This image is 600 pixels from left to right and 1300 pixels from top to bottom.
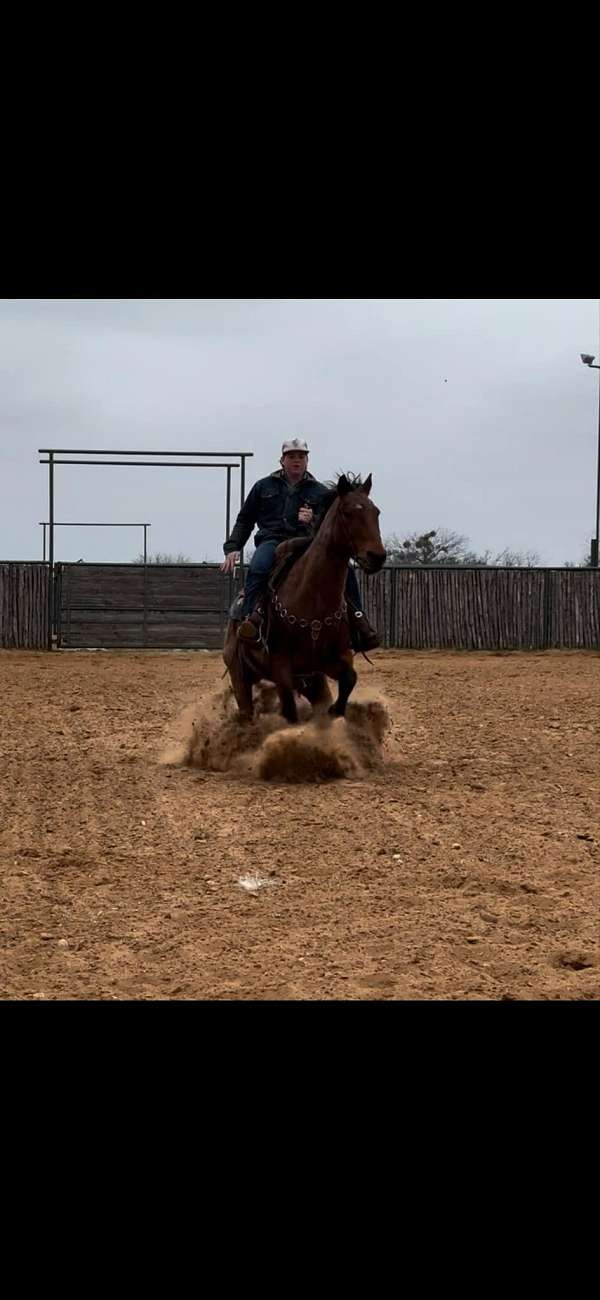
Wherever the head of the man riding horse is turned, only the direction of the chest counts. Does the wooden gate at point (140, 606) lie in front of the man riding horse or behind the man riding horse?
behind

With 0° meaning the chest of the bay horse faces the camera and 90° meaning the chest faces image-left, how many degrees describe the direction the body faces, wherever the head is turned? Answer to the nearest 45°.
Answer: approximately 315°

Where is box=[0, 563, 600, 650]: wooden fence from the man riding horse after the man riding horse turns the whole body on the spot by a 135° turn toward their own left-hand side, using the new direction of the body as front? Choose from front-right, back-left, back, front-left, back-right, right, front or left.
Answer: front-left

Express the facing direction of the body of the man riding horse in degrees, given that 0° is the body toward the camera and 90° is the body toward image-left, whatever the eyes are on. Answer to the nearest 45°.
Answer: approximately 0°
